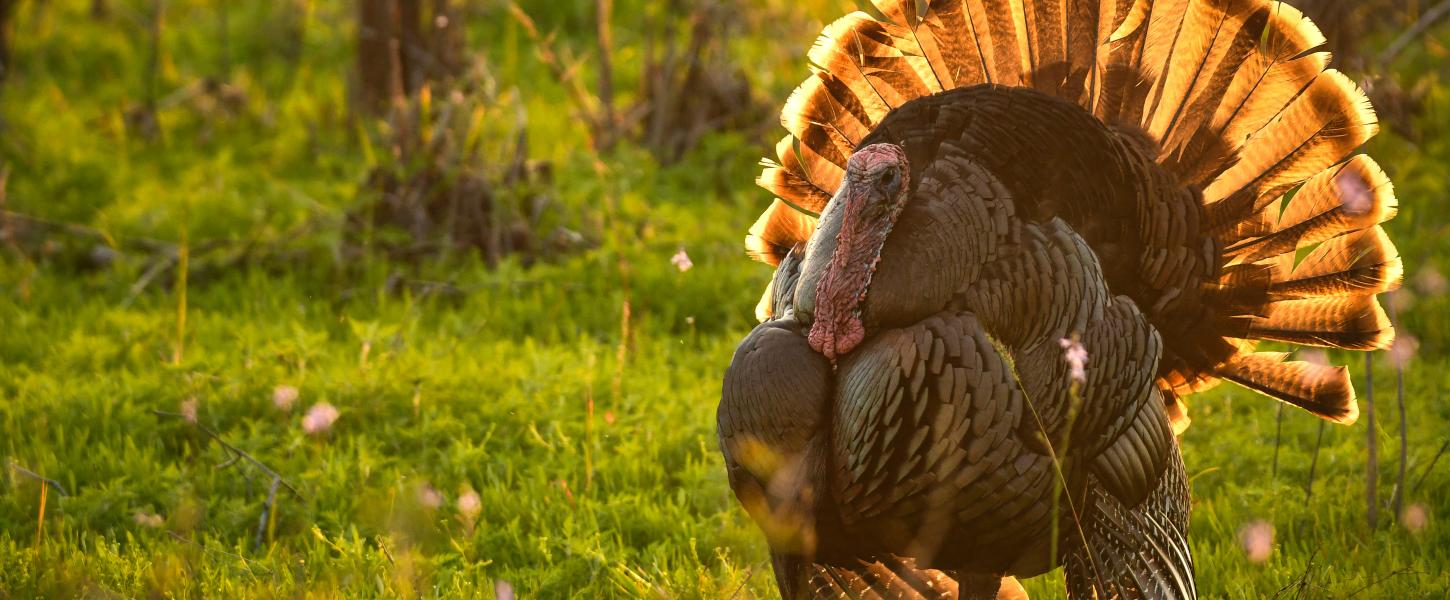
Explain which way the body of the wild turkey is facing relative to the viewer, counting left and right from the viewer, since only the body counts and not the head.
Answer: facing the viewer and to the left of the viewer

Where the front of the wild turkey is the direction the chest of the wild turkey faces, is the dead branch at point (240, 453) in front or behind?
in front

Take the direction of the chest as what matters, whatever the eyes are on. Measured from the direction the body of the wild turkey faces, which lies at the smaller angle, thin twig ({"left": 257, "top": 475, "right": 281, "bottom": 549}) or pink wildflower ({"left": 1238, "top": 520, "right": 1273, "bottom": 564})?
the thin twig

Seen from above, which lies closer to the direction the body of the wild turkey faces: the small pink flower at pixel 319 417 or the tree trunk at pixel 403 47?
the small pink flower

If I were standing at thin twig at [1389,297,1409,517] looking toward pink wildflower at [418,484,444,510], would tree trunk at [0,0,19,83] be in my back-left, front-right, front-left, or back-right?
front-right

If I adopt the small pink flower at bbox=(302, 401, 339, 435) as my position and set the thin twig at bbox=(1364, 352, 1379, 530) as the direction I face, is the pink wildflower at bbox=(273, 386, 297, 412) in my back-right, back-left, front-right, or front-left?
back-left

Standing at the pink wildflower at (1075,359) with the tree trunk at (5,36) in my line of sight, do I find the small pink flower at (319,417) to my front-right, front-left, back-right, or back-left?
front-left

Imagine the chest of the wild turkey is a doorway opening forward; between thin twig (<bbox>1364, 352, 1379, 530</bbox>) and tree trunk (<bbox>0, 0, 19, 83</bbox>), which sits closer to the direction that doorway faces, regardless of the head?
the tree trunk

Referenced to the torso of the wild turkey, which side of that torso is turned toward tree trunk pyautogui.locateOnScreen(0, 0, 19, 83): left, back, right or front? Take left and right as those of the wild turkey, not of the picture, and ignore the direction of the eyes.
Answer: right

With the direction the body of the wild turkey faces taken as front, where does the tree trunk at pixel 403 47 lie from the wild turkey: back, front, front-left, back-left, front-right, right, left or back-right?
right

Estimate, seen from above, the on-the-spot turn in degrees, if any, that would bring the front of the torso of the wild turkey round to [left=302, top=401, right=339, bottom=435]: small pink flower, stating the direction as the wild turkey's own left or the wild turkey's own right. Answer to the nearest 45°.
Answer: approximately 45° to the wild turkey's own right

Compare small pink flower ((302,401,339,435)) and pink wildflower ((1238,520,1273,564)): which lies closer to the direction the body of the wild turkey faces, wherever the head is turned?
the small pink flower
